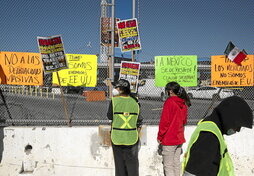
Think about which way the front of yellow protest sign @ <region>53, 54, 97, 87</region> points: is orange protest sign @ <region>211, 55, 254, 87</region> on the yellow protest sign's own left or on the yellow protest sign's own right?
on the yellow protest sign's own left

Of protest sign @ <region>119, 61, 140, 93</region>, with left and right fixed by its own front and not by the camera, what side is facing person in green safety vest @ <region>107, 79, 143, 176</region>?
front

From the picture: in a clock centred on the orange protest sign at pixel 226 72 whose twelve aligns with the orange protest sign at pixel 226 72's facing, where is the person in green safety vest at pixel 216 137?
The person in green safety vest is roughly at 12 o'clock from the orange protest sign.

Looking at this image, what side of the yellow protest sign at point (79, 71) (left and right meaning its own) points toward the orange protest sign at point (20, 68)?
right

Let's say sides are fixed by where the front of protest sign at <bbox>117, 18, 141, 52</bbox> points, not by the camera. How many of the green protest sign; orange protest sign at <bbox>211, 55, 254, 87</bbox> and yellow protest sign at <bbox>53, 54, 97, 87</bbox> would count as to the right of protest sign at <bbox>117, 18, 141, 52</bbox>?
1

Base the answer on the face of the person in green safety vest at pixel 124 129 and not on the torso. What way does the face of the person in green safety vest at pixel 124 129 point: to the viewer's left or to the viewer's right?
to the viewer's left

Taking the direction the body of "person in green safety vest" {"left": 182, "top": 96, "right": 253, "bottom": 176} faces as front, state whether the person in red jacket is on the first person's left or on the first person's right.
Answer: on the first person's left

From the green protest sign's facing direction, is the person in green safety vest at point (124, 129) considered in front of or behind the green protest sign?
in front

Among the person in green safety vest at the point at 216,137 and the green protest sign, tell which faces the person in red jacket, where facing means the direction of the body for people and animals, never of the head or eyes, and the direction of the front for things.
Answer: the green protest sign

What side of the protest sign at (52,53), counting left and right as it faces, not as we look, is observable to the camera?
front

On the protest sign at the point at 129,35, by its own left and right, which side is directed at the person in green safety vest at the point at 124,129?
front

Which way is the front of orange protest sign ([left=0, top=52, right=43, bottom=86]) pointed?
toward the camera

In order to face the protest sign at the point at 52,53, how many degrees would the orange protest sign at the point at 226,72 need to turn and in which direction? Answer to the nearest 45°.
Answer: approximately 45° to its right

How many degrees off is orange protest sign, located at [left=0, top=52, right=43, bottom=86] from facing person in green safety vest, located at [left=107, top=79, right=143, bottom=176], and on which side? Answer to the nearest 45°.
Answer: approximately 45° to its left

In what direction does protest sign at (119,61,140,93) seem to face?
toward the camera
